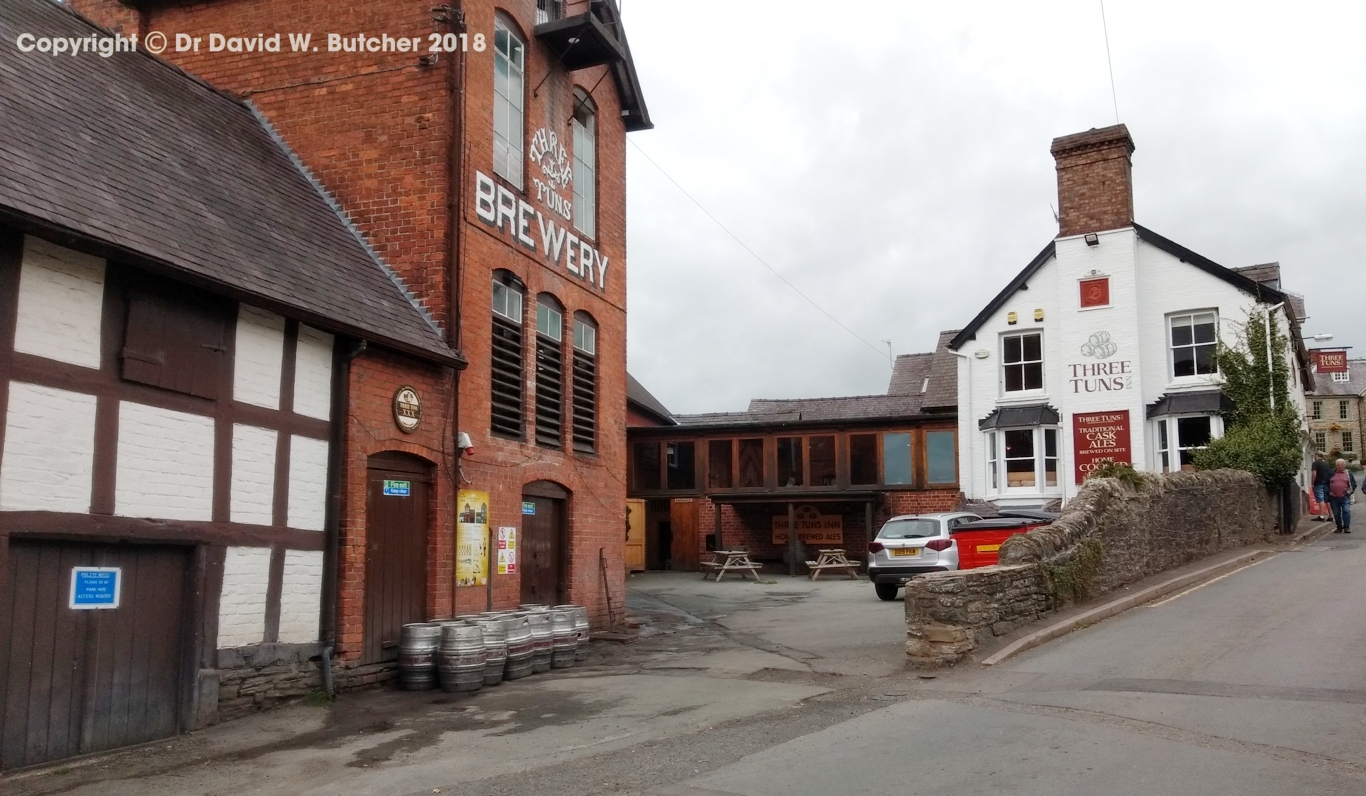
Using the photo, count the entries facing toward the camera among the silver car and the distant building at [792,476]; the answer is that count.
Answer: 1

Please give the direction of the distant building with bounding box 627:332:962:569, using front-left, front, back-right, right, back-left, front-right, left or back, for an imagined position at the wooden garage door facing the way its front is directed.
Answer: left

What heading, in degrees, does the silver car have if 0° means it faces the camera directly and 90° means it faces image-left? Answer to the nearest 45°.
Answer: approximately 225°

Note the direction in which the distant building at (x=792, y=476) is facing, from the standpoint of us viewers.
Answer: facing the viewer

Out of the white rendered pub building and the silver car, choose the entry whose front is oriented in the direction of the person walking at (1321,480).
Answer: the silver car

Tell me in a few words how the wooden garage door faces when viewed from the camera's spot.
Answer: facing the viewer and to the right of the viewer

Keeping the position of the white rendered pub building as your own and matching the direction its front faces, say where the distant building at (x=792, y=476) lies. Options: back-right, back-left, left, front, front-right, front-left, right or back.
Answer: right

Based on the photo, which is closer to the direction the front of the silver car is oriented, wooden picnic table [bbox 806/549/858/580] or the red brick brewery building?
the wooden picnic table

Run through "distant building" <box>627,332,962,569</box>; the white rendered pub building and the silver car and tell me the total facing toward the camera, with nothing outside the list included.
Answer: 2

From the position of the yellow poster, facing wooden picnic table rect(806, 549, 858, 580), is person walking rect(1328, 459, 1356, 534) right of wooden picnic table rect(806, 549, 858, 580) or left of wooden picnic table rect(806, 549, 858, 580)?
right

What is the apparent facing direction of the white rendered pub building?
toward the camera
